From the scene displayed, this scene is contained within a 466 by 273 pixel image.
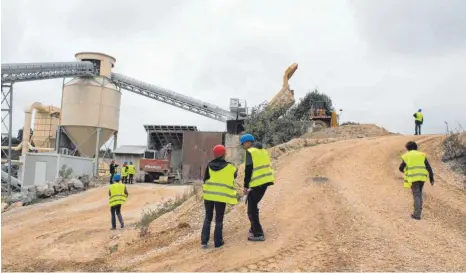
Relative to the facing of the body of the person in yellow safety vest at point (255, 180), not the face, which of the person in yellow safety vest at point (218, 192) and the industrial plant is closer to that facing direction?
the industrial plant

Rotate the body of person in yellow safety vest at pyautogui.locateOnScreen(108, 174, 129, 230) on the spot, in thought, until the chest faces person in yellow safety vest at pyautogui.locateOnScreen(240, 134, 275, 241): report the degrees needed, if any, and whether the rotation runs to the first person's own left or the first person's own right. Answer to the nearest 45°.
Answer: approximately 135° to the first person's own right

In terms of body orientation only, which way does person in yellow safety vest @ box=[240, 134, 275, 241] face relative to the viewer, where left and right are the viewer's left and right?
facing away from the viewer and to the left of the viewer

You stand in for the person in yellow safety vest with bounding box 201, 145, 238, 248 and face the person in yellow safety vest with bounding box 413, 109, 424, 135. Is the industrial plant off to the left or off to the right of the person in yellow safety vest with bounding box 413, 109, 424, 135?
left

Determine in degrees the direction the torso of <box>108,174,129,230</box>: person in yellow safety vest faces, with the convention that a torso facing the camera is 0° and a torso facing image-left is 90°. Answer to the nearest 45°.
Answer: approximately 180°

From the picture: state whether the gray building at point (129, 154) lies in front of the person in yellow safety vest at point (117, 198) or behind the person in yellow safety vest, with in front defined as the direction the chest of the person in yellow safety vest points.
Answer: in front
